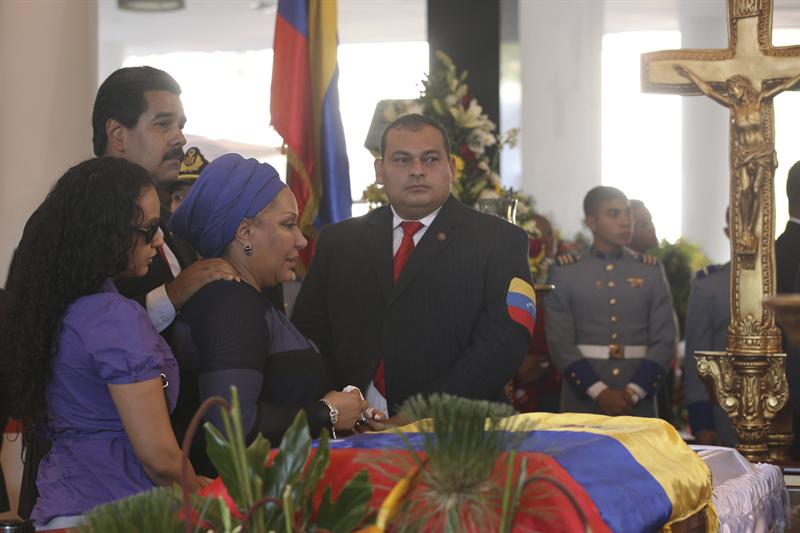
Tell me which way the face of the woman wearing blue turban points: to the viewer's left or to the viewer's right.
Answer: to the viewer's right

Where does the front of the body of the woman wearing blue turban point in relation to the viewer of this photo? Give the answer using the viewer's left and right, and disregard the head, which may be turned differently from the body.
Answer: facing to the right of the viewer

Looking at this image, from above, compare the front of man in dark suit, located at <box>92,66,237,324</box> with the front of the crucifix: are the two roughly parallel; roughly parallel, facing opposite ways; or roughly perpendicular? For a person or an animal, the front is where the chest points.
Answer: roughly perpendicular

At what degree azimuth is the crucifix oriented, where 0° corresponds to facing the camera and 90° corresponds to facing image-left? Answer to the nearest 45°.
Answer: approximately 0°

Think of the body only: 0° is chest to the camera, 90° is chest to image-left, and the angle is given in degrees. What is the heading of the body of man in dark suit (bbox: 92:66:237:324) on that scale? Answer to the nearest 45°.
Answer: approximately 315°

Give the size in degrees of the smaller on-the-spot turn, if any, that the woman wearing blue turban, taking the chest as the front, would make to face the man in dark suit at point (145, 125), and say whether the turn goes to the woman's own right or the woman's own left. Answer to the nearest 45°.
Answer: approximately 135° to the woman's own left

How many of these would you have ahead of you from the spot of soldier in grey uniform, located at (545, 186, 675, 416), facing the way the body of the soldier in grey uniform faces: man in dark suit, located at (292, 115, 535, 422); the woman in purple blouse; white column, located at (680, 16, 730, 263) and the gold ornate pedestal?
3

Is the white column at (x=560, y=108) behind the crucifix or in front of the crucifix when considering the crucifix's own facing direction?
behind

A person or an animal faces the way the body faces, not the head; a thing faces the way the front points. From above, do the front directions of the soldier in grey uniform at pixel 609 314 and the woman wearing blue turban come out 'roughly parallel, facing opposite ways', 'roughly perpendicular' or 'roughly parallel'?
roughly perpendicular
